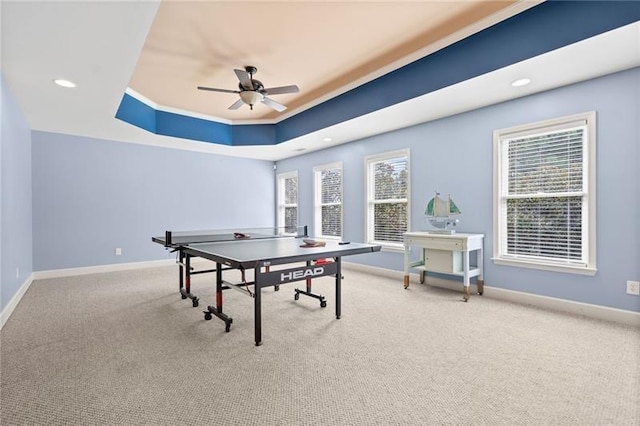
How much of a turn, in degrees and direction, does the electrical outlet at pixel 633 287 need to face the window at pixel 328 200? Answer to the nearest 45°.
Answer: approximately 90° to its right

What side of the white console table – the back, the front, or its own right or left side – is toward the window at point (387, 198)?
right

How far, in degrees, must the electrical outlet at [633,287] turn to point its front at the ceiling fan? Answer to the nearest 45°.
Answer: approximately 45° to its right

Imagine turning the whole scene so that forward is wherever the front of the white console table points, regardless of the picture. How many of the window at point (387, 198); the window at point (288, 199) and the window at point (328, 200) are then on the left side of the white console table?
0

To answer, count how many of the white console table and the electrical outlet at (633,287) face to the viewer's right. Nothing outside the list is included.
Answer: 0

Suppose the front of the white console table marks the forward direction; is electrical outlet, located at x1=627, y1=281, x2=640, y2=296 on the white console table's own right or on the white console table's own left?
on the white console table's own left

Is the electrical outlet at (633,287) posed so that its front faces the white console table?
no

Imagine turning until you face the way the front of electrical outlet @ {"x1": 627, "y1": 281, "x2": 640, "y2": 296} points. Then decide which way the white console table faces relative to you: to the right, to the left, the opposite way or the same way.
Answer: the same way

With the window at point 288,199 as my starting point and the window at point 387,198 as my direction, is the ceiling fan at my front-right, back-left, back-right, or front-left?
front-right

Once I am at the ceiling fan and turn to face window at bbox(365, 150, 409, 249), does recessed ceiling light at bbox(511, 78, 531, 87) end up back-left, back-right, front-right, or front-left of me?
front-right

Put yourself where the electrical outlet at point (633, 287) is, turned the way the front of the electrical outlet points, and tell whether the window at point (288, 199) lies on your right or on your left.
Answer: on your right

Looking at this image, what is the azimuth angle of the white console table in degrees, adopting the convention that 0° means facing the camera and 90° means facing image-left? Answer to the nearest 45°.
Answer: approximately 45°
